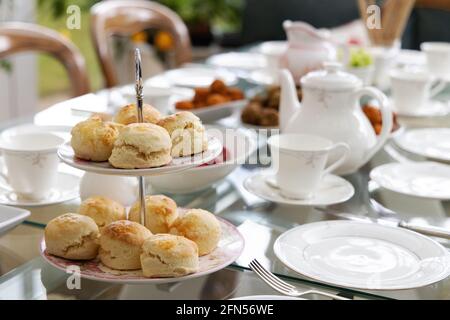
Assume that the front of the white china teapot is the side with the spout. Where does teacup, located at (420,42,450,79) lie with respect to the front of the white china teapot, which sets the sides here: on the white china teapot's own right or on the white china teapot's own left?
on the white china teapot's own right

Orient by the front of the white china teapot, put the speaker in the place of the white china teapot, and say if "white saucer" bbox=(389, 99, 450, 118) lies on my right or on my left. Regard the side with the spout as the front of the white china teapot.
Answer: on my right

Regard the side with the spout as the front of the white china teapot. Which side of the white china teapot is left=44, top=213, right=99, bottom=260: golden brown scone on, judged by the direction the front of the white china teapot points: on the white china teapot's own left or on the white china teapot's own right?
on the white china teapot's own left

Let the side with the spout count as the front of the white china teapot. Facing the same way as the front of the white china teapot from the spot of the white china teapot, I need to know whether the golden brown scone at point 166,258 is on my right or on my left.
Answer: on my left

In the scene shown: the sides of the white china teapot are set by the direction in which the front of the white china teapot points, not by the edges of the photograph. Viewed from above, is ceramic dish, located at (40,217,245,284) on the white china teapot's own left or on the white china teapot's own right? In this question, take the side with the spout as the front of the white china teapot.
on the white china teapot's own left

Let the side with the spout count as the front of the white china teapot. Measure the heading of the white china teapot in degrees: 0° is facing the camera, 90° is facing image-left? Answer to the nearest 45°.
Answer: approximately 90°
